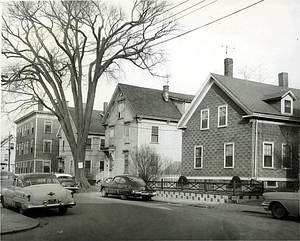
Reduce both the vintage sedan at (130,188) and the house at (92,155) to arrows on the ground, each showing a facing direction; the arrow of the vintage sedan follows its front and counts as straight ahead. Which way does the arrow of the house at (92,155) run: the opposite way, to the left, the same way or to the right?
to the left

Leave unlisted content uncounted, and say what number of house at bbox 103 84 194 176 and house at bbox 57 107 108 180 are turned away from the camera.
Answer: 0

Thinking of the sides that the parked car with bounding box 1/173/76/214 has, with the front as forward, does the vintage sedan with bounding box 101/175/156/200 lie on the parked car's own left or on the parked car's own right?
on the parked car's own right

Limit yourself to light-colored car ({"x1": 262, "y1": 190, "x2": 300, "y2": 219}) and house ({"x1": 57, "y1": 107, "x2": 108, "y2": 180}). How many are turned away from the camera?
0

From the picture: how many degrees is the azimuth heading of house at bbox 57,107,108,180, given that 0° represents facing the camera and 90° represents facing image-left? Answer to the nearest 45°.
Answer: approximately 45°

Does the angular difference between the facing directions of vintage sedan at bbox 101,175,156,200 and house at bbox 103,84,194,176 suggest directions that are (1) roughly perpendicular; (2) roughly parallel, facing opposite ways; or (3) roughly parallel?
roughly perpendicular

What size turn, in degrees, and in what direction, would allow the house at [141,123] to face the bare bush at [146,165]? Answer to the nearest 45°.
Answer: approximately 45° to its left

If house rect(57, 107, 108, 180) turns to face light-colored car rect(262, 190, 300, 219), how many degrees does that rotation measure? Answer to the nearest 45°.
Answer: approximately 45° to its left

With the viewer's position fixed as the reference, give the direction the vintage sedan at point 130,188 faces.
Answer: facing away from the viewer and to the left of the viewer
